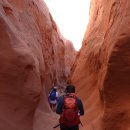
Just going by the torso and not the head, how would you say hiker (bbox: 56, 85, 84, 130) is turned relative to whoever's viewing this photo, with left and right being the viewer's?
facing away from the viewer
